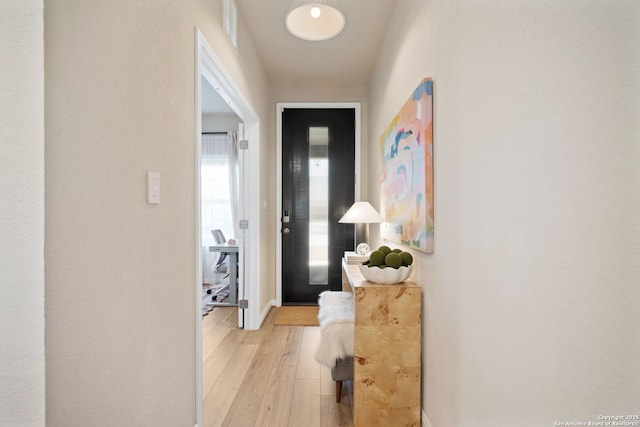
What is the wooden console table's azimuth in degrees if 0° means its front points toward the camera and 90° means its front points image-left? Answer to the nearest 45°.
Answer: approximately 90°

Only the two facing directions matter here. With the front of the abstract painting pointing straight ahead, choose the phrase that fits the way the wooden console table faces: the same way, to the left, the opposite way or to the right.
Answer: the same way

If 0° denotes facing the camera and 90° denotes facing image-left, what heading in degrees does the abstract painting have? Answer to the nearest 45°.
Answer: approximately 90°

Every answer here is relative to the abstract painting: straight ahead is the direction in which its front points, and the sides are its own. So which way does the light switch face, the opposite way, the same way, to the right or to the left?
the opposite way

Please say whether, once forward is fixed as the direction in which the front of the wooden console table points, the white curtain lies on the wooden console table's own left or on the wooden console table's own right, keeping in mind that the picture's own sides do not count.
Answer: on the wooden console table's own right

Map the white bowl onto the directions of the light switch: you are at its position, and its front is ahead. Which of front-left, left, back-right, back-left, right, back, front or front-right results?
front-left

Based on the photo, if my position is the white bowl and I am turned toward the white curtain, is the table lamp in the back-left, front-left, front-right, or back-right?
front-right

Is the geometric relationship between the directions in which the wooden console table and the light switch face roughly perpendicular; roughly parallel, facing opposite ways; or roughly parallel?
roughly parallel, facing opposite ways

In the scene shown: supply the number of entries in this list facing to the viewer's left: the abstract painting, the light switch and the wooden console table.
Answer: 2

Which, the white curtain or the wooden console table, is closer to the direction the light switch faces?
the wooden console table

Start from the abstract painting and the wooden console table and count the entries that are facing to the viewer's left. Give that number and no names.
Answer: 2

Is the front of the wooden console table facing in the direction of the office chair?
no

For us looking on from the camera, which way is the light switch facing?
facing the viewer and to the right of the viewer
